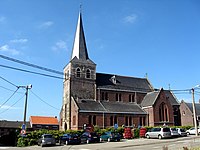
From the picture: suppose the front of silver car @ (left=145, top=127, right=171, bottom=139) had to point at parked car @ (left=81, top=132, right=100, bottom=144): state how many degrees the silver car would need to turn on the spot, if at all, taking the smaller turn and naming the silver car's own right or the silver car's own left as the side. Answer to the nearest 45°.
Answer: approximately 90° to the silver car's own left

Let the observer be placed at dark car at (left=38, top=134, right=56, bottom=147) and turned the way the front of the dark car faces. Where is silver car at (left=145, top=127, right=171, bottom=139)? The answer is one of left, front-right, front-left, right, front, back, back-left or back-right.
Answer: back-right

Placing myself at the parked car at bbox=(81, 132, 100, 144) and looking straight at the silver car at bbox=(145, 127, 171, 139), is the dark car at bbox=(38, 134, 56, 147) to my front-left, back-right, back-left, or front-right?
back-right

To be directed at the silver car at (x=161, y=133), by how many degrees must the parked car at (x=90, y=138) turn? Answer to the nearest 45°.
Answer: approximately 135° to its right

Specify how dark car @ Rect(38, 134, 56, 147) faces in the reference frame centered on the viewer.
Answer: facing away from the viewer and to the left of the viewer

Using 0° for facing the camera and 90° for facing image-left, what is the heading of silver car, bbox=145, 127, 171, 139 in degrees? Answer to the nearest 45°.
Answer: approximately 135°

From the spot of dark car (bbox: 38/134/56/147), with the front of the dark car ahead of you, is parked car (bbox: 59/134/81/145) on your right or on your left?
on your right

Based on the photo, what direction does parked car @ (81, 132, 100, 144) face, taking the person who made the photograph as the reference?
facing away from the viewer and to the left of the viewer
